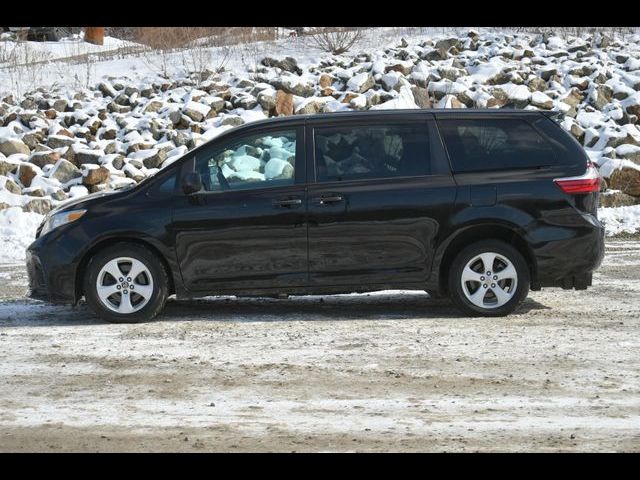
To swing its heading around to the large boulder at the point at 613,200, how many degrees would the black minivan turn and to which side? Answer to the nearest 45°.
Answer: approximately 135° to its right

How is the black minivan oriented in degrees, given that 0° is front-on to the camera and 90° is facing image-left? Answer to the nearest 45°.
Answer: approximately 90°

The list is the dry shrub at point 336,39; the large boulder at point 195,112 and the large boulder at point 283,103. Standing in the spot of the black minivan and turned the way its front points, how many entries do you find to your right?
3

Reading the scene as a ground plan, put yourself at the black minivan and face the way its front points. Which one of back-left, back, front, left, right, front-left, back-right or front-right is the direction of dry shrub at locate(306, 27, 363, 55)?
right

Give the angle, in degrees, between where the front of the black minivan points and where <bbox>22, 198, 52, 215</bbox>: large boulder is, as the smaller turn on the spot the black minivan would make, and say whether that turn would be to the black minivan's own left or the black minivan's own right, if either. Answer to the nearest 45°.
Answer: approximately 45° to the black minivan's own right

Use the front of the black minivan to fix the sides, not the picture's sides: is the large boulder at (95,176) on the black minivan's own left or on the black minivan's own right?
on the black minivan's own right

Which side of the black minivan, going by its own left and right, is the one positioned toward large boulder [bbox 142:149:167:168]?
right

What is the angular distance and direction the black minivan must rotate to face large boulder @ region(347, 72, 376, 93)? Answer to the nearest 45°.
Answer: approximately 90° to its right

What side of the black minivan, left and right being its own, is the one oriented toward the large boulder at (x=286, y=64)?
right
